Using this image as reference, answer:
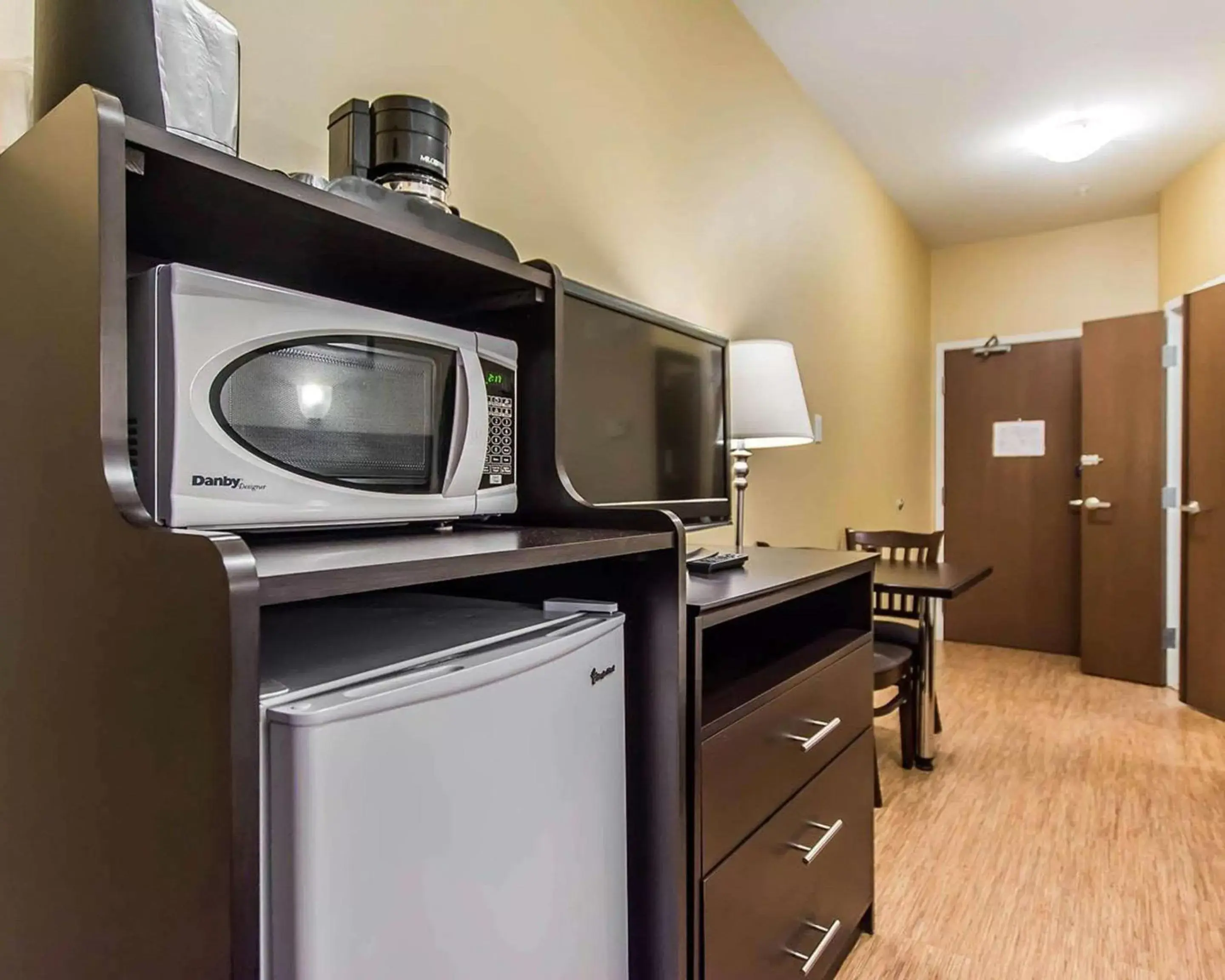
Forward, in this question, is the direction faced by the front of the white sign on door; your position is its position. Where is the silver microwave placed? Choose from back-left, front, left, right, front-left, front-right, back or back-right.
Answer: front

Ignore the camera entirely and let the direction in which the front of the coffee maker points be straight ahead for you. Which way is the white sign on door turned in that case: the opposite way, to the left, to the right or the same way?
to the right

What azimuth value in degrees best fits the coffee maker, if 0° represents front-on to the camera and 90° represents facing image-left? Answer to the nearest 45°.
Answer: approximately 315°

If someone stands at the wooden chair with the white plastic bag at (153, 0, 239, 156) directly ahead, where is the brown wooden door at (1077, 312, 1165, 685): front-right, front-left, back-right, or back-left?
back-left

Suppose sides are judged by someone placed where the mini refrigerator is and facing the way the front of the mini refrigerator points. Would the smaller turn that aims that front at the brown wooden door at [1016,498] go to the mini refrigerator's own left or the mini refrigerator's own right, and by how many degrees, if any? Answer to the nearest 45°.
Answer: approximately 90° to the mini refrigerator's own left

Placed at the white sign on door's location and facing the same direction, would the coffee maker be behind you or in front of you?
in front

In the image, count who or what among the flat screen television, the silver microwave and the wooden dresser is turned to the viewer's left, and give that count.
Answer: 0

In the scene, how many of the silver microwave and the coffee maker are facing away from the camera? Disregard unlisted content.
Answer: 0

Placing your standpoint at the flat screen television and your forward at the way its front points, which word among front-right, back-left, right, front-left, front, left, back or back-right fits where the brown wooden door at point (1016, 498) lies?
left

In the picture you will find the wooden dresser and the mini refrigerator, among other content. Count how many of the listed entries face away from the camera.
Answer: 0

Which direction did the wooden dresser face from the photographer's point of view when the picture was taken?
facing the viewer and to the right of the viewer

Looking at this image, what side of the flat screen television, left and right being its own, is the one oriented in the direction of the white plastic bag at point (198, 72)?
right

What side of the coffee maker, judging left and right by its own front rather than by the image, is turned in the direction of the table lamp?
left

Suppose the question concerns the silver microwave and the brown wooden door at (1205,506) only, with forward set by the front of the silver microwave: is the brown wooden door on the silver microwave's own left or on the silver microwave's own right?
on the silver microwave's own left
